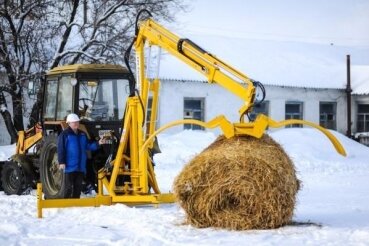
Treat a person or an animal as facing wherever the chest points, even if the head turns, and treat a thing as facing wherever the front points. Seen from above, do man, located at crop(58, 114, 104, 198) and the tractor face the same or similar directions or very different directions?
very different directions

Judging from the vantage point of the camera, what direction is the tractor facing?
facing away from the viewer and to the left of the viewer

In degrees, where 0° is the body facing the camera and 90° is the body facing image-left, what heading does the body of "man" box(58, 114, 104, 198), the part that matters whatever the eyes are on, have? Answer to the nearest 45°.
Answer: approximately 315°

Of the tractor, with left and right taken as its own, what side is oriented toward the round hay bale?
back

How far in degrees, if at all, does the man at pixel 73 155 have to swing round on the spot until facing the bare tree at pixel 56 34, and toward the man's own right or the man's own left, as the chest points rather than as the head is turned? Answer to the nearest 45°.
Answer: approximately 135° to the man's own left

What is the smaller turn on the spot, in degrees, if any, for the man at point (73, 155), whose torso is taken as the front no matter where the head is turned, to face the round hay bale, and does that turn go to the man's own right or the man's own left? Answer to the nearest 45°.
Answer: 0° — they already face it
